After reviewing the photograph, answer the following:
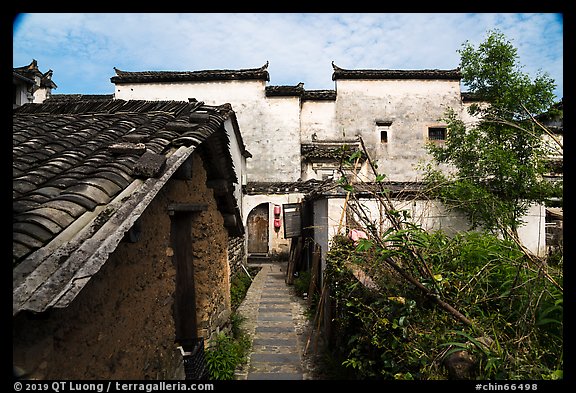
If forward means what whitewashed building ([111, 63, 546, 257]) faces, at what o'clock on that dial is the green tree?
The green tree is roughly at 11 o'clock from the whitewashed building.

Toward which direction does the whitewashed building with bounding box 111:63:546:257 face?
toward the camera
